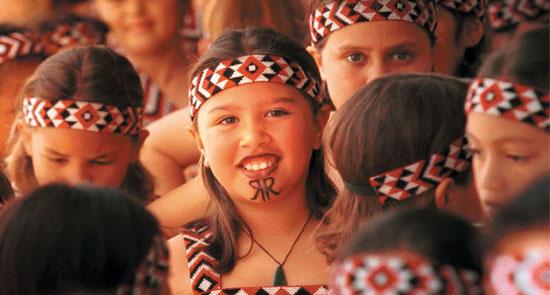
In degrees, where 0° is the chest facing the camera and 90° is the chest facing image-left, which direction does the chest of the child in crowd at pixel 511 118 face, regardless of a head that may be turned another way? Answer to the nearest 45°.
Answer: approximately 45°

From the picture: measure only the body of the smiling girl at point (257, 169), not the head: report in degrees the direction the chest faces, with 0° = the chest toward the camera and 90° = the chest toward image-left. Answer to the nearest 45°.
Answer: approximately 0°

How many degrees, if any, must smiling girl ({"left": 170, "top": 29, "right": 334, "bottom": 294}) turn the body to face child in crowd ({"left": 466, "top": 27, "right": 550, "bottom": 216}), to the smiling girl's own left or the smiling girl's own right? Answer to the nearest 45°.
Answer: approximately 45° to the smiling girl's own left

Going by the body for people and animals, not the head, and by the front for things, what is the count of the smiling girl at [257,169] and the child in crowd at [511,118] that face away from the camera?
0
